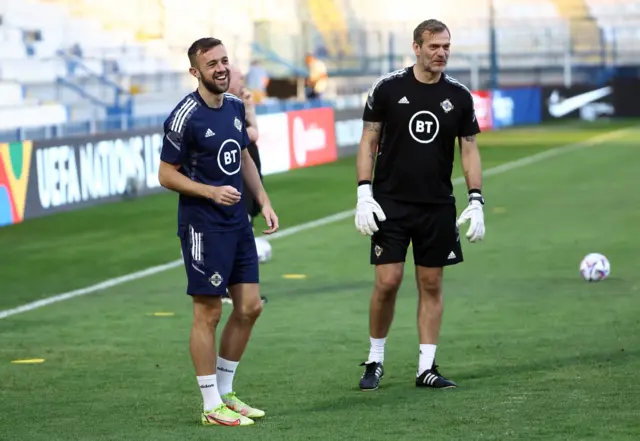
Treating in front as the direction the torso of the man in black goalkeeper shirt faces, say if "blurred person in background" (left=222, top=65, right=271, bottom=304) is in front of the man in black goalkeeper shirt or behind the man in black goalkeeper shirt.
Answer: behind

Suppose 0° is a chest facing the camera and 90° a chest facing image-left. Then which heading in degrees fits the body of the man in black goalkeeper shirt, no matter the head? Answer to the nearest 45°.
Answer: approximately 0°

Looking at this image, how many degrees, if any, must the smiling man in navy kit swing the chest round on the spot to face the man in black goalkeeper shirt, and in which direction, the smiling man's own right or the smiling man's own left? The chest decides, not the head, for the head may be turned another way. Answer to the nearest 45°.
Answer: approximately 90° to the smiling man's own left

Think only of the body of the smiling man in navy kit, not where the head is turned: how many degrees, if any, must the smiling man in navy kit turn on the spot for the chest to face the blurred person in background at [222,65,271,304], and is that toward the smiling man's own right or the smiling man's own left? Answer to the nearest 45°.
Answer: approximately 135° to the smiling man's own left

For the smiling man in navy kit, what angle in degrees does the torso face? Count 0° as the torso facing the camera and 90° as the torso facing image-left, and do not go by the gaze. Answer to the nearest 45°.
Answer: approximately 315°

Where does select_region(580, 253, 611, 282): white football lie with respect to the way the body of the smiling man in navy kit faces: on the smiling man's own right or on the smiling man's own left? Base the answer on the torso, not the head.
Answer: on the smiling man's own left
